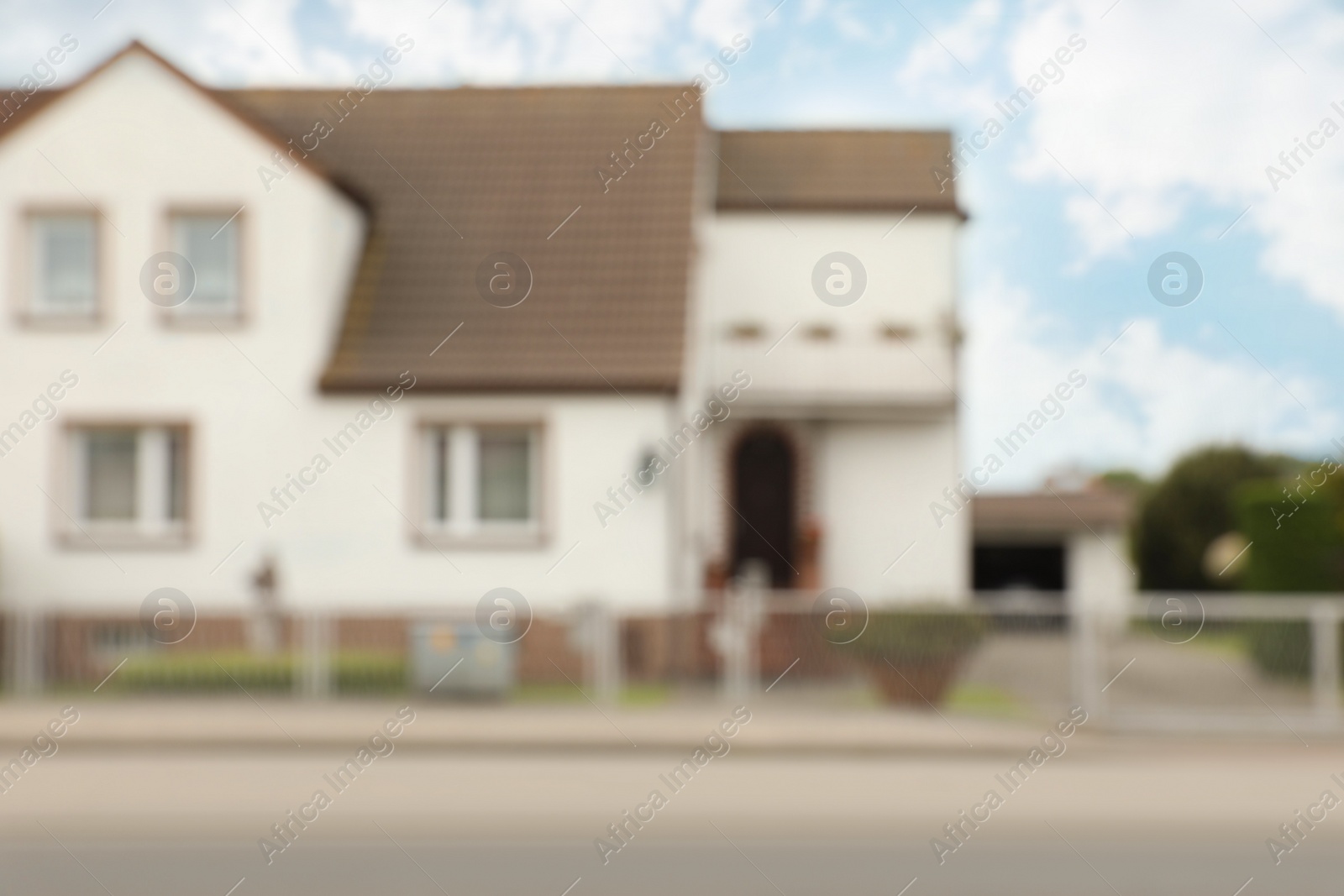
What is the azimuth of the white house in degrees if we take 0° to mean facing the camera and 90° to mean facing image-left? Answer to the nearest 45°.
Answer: approximately 0°

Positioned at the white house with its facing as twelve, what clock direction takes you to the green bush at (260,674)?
The green bush is roughly at 12 o'clock from the white house.

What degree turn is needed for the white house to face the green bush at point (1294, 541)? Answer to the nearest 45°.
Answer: approximately 90° to its left

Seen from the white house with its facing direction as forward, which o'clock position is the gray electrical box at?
The gray electrical box is roughly at 11 o'clock from the white house.

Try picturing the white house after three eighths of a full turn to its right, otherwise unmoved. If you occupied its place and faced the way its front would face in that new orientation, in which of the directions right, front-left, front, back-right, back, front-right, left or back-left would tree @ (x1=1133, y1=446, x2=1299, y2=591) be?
right
